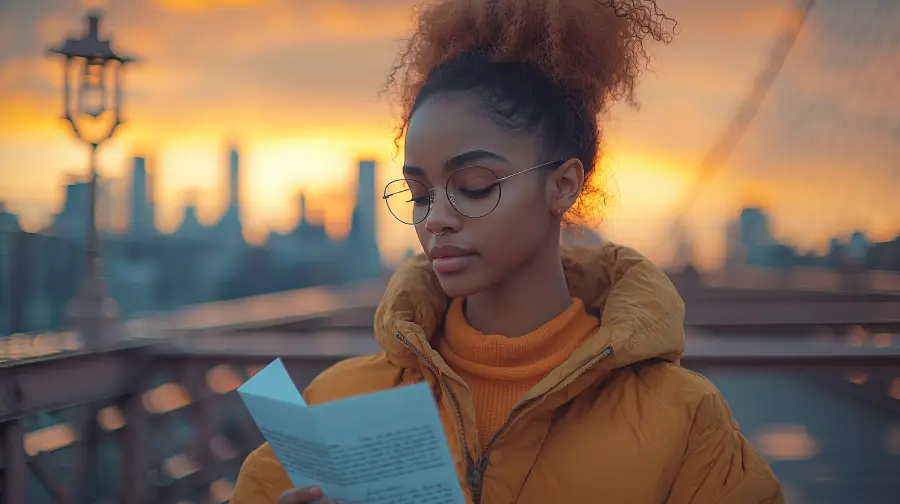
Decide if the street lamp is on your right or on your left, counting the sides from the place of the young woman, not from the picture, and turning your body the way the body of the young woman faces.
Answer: on your right

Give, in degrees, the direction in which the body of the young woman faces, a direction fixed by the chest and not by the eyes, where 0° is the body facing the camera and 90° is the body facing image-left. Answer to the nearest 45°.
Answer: approximately 45°

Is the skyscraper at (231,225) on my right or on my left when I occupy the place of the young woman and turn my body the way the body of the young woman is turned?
on my right

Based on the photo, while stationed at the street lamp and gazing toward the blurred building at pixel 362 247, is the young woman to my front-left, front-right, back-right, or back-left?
back-right

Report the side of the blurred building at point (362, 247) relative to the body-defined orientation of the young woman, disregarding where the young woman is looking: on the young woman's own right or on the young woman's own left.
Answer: on the young woman's own right
